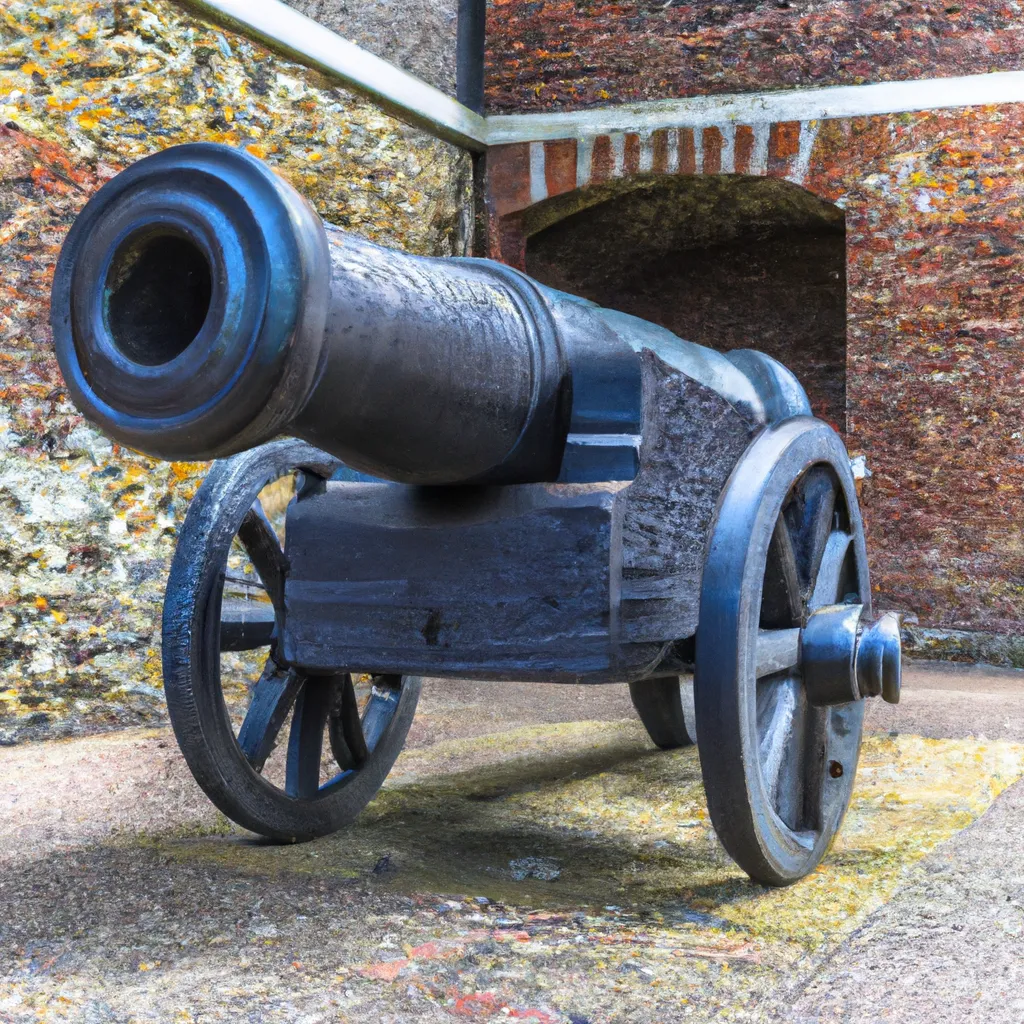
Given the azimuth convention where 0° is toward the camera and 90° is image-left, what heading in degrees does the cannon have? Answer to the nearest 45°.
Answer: approximately 45°

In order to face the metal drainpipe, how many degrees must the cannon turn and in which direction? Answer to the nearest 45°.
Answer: approximately 135° to its right
